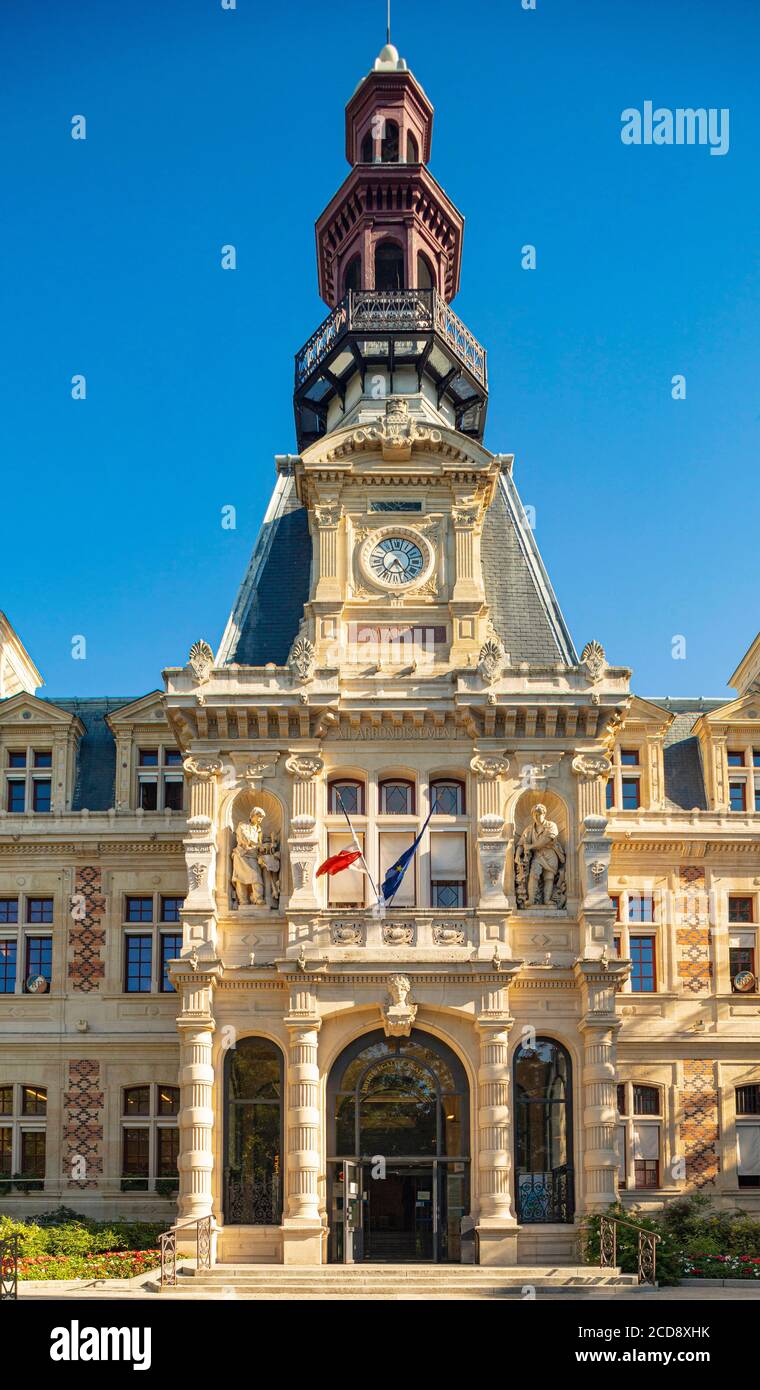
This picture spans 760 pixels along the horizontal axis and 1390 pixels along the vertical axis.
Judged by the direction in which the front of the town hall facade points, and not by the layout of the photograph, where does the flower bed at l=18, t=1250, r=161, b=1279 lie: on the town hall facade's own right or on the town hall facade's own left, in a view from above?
on the town hall facade's own right

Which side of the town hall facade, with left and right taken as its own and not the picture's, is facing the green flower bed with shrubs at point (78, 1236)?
right

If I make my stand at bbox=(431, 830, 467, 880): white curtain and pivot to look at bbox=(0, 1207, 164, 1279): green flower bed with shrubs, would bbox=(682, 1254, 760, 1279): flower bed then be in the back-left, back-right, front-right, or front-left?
back-left

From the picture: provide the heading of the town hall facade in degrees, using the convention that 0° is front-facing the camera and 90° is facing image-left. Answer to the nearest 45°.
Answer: approximately 0°
